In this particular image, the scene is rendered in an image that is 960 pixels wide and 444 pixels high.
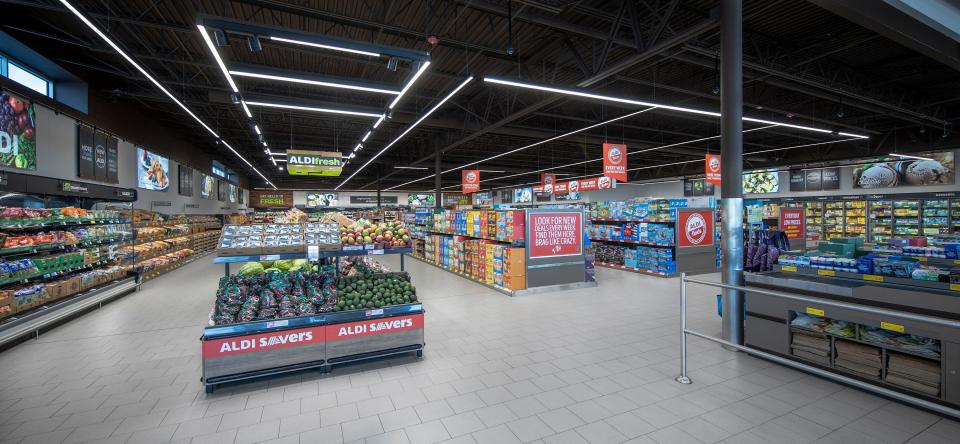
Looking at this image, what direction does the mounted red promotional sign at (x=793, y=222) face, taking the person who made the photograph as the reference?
facing the viewer

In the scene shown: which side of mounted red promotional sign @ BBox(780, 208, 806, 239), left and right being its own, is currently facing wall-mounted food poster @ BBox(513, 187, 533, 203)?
back

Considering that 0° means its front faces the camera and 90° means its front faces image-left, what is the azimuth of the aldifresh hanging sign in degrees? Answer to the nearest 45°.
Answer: approximately 0°

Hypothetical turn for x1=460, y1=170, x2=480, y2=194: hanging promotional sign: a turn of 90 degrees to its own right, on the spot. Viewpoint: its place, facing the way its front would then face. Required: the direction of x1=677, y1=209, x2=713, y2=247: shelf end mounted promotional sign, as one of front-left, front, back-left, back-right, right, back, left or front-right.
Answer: back-left

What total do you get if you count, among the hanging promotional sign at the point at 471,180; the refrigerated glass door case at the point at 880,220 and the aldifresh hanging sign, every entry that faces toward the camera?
3

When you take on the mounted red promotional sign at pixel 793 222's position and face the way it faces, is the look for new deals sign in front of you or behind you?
in front

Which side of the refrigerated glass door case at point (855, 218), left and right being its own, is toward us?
front

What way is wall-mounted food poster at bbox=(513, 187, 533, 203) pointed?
toward the camera

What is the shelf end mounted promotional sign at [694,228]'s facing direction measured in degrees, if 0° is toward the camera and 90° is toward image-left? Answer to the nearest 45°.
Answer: approximately 315°

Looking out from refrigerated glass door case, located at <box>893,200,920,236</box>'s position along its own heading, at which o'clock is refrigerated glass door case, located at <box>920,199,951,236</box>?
refrigerated glass door case, located at <box>920,199,951,236</box> is roughly at 10 o'clock from refrigerated glass door case, located at <box>893,200,920,236</box>.

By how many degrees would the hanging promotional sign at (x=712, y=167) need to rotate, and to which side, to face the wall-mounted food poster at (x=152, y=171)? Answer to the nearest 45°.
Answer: approximately 45° to its right

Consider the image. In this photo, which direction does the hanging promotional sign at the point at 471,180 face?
toward the camera

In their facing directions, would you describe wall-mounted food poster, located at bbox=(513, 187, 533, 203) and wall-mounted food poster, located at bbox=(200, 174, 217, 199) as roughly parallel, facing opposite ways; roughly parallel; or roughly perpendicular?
roughly perpendicular

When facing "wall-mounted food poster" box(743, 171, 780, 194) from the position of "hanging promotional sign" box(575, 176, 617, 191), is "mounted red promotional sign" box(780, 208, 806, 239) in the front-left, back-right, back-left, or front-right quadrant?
front-right

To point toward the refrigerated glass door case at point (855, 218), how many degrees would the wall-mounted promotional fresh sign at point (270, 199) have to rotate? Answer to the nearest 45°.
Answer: approximately 45° to its left

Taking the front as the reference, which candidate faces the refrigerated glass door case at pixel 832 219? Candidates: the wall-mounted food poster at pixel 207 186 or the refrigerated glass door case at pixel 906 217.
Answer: the wall-mounted food poster

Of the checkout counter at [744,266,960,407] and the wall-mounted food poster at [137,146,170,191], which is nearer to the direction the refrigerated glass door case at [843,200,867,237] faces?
the checkout counter
